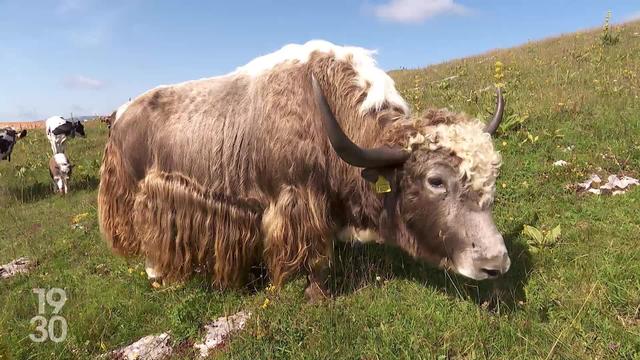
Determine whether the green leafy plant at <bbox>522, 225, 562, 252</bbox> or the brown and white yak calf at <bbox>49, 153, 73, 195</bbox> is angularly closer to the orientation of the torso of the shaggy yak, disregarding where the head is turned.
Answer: the green leafy plant

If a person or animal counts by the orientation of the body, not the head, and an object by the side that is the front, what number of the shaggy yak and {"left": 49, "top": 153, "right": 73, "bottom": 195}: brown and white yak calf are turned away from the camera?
0

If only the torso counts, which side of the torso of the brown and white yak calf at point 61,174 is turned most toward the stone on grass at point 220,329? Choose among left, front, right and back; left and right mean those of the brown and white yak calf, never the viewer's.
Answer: front

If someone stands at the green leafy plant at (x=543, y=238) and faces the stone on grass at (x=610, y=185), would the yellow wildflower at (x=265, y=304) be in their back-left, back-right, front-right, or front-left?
back-left

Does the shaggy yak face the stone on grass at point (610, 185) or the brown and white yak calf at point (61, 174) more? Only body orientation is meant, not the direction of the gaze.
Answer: the stone on grass

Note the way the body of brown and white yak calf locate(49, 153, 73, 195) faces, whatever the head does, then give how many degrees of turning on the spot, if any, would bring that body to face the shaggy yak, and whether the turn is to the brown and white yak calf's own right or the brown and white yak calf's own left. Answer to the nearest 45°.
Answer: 0° — it already faces it

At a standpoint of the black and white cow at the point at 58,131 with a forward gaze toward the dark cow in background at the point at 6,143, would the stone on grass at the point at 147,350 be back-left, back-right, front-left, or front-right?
back-left

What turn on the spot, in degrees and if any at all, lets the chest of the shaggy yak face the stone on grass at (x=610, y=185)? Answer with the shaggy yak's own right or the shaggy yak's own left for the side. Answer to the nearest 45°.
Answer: approximately 45° to the shaggy yak's own left

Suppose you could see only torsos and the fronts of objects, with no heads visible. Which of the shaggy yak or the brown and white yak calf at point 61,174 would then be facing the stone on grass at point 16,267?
the brown and white yak calf

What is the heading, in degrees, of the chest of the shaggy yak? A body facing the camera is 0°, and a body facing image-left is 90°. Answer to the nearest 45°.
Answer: approximately 315°

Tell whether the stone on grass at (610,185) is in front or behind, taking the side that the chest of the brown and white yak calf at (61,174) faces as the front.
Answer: in front

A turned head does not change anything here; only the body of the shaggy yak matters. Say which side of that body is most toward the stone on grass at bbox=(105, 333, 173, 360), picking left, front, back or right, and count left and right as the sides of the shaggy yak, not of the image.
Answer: right

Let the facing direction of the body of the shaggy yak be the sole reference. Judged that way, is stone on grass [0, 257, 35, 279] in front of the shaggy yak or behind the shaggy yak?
behind
